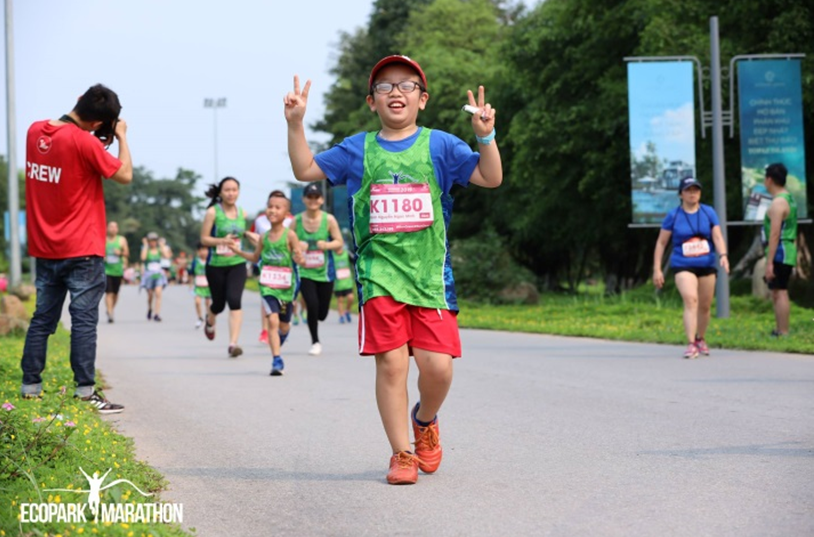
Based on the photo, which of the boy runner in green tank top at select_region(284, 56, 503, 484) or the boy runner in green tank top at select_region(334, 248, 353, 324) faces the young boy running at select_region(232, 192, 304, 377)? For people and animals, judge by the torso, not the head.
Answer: the boy runner in green tank top at select_region(334, 248, 353, 324)

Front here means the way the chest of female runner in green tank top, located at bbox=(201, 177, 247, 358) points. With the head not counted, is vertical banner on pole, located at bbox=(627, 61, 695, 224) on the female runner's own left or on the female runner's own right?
on the female runner's own left

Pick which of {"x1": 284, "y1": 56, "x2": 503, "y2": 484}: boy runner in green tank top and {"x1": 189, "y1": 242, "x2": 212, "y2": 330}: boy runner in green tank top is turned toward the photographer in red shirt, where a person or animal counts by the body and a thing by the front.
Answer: {"x1": 189, "y1": 242, "x2": 212, "y2": 330}: boy runner in green tank top

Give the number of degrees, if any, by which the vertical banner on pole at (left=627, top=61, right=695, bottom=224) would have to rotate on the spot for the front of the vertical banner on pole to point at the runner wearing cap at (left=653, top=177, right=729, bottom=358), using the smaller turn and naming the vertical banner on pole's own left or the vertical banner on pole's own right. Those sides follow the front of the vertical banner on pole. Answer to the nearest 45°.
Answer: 0° — it already faces them

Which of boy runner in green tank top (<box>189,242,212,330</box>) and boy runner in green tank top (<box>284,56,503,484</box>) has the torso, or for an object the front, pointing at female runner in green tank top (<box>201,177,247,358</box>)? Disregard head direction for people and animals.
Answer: boy runner in green tank top (<box>189,242,212,330</box>)

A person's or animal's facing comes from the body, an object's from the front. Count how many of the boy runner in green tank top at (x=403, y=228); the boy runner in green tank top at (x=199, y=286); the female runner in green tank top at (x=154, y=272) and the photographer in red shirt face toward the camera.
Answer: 3

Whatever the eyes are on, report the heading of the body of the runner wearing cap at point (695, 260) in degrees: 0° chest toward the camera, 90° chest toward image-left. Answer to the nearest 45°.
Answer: approximately 0°

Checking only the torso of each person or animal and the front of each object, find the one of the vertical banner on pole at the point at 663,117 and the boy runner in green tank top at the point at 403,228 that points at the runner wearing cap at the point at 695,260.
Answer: the vertical banner on pole

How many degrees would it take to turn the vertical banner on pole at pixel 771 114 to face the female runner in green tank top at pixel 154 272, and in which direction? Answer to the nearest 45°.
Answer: approximately 90° to its right
